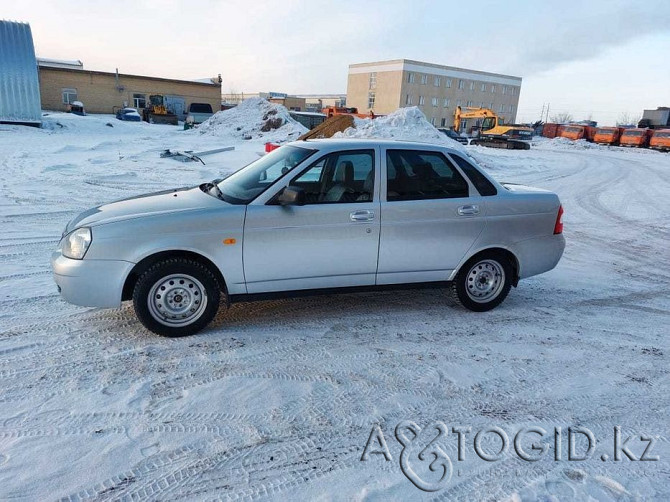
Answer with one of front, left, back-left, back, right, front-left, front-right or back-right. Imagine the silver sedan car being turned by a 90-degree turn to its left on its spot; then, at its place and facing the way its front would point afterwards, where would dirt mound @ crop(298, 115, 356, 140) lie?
back

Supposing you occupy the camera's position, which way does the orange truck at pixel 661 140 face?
facing the viewer and to the left of the viewer

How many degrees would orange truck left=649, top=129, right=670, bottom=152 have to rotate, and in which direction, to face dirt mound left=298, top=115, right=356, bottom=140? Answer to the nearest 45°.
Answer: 0° — it already faces it

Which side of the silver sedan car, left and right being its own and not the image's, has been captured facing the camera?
left

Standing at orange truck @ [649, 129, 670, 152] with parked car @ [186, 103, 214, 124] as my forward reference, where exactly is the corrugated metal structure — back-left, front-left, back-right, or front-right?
front-left

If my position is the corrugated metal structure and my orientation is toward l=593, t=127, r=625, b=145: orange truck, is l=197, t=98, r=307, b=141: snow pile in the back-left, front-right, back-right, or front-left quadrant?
front-right

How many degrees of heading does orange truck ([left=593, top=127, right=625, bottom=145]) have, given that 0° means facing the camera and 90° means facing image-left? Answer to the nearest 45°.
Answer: approximately 45°

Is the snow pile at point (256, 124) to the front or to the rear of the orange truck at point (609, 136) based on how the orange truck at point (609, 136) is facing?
to the front

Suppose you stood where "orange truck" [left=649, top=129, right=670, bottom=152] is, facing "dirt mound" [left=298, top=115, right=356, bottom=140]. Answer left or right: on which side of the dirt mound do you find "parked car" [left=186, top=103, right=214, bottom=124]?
right

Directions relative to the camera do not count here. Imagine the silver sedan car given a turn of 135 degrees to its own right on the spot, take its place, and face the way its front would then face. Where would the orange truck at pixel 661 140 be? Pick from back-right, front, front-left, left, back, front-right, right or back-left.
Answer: front

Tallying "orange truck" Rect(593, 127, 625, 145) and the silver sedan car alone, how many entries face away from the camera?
0

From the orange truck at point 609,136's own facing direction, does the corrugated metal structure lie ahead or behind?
ahead
